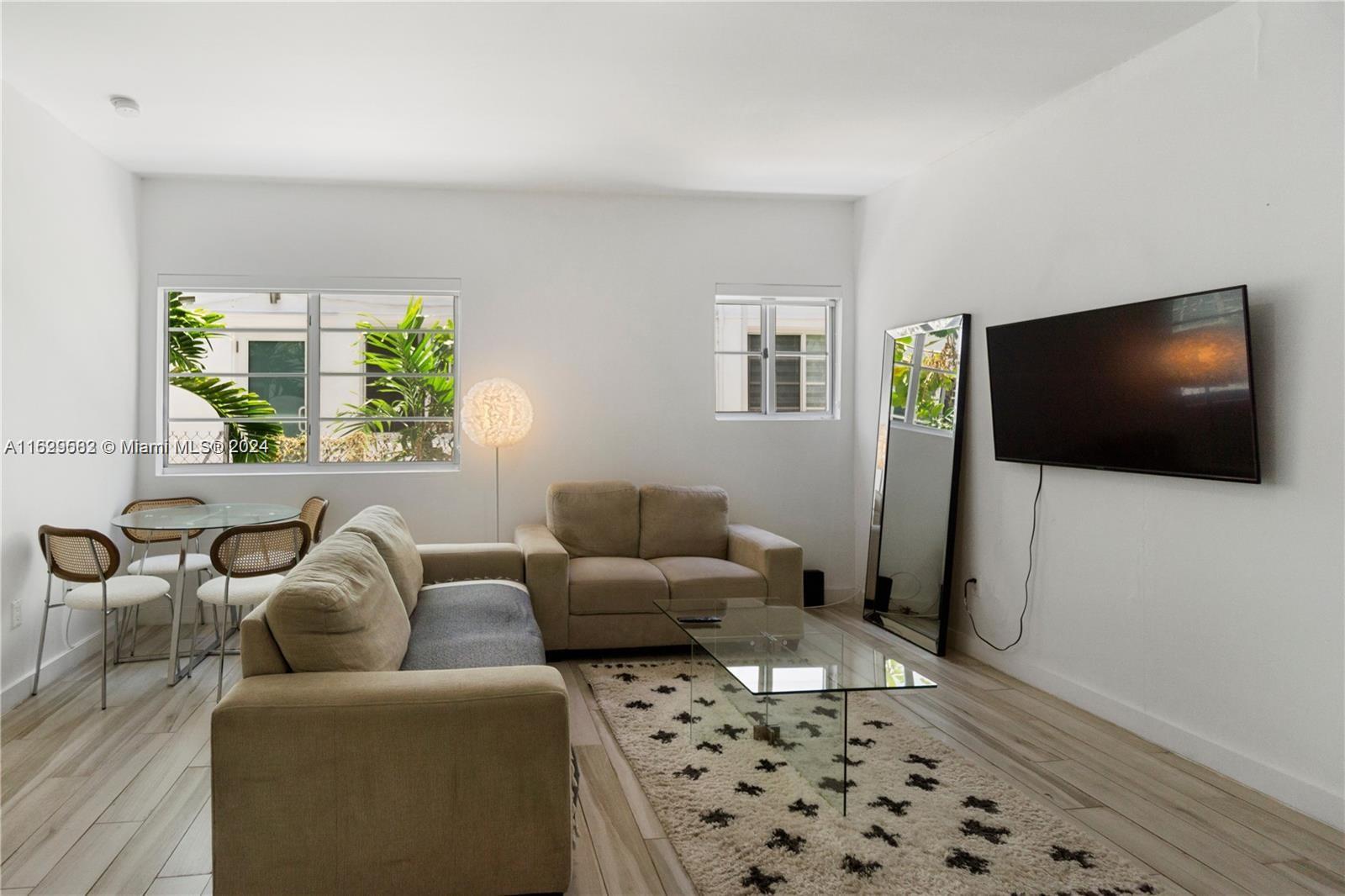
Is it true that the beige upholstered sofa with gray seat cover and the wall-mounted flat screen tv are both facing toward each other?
yes

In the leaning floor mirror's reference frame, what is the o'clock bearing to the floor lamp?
The floor lamp is roughly at 1 o'clock from the leaning floor mirror.

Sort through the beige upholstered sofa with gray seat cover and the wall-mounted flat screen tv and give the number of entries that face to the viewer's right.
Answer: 1

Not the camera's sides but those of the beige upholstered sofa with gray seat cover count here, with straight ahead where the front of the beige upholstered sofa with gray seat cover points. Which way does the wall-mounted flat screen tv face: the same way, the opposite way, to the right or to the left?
the opposite way

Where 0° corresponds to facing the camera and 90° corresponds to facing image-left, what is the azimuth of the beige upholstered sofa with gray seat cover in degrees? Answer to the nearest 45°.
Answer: approximately 270°

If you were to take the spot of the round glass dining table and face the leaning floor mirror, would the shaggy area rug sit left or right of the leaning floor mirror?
right

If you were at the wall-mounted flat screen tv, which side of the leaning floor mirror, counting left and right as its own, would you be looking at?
left

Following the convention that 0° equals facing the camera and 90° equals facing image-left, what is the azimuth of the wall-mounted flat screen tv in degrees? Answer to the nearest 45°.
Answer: approximately 45°

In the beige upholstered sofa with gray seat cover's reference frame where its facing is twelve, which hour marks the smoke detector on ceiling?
The smoke detector on ceiling is roughly at 8 o'clock from the beige upholstered sofa with gray seat cover.

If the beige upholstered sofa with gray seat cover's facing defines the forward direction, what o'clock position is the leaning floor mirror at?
The leaning floor mirror is roughly at 11 o'clock from the beige upholstered sofa with gray seat cover.
